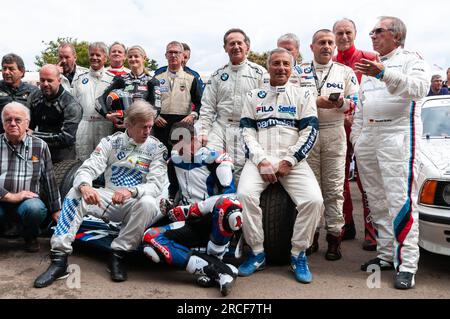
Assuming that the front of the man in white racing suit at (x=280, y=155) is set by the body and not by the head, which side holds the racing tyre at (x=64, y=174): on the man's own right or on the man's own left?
on the man's own right

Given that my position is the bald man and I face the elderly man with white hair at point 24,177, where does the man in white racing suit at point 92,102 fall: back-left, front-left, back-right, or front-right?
back-left

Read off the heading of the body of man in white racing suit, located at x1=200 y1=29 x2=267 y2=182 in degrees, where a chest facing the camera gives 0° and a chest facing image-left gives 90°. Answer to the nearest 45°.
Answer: approximately 0°

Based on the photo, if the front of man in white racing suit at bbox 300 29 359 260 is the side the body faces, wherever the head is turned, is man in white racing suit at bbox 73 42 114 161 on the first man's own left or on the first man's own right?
on the first man's own right

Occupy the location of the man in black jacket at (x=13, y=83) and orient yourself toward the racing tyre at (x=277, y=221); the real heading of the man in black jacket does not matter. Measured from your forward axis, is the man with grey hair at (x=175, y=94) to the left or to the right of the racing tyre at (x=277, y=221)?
left
